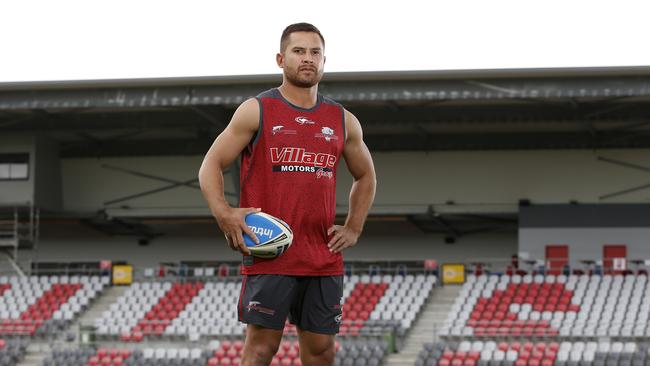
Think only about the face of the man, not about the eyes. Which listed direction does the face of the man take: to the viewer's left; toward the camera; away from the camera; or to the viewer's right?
toward the camera

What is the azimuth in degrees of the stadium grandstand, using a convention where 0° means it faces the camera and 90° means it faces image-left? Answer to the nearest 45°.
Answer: approximately 0°

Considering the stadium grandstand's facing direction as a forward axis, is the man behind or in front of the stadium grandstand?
in front
